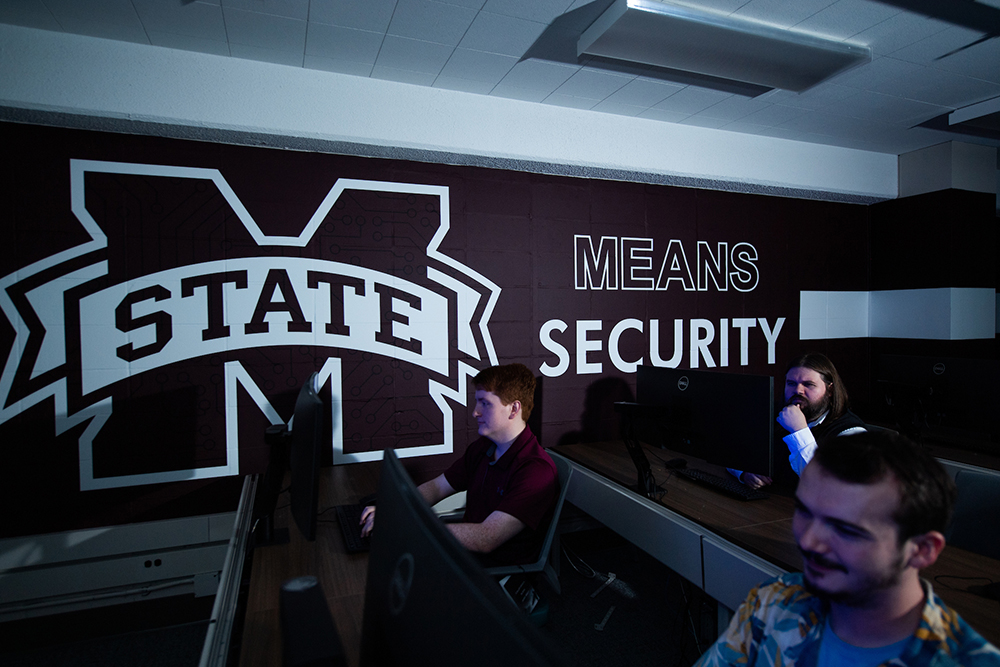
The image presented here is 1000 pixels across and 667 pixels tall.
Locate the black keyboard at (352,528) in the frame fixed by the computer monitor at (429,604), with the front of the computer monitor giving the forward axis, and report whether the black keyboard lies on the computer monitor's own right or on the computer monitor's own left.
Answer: on the computer monitor's own left

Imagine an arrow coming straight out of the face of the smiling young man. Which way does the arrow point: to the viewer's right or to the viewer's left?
to the viewer's left

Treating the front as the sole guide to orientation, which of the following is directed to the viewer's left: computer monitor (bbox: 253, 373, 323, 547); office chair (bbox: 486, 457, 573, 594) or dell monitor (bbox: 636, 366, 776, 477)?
the office chair

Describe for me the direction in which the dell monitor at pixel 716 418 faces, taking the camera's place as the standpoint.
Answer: facing away from the viewer and to the right of the viewer

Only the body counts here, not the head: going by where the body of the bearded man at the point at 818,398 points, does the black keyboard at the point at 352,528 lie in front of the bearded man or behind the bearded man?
in front

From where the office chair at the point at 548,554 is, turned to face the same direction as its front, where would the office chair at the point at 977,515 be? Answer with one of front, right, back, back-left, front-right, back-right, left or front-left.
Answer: back

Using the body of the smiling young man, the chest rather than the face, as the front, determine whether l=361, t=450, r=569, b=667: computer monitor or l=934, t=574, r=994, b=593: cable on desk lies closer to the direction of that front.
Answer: the computer monitor

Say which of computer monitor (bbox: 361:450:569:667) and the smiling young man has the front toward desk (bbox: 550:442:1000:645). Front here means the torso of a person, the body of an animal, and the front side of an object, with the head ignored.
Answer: the computer monitor

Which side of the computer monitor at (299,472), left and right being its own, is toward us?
right

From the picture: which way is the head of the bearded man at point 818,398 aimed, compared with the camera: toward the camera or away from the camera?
toward the camera

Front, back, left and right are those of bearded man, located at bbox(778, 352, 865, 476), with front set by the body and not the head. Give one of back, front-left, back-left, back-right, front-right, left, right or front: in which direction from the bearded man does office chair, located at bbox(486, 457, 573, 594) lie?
front

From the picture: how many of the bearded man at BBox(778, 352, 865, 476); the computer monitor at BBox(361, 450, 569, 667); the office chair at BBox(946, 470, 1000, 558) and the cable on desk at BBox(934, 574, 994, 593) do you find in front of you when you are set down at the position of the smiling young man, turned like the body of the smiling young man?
1

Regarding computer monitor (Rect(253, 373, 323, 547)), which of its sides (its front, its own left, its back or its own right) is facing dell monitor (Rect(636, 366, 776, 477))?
front

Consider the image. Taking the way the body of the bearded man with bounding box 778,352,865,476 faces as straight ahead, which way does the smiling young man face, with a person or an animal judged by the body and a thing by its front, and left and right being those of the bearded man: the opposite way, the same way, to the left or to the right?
the same way

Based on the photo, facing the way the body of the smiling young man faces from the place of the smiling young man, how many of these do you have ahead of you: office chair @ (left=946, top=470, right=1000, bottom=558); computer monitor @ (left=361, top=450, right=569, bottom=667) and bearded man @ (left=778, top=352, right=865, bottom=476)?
1

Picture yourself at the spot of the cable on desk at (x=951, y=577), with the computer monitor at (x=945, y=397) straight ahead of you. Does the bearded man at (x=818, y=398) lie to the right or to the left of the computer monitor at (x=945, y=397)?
left
